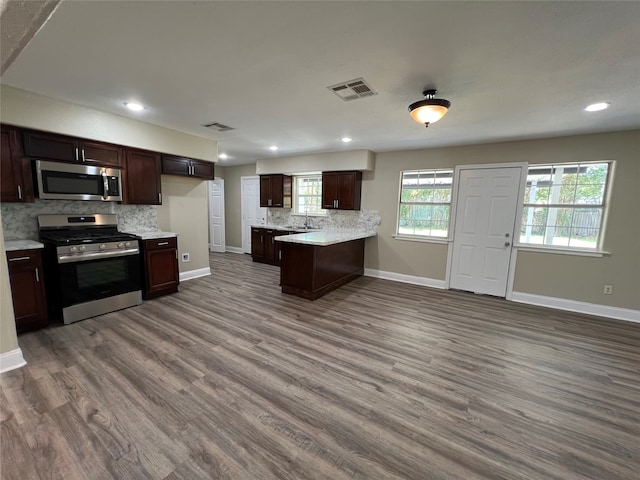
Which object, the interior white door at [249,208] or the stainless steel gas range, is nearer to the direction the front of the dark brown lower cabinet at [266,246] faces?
the stainless steel gas range

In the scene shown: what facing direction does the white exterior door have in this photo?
toward the camera

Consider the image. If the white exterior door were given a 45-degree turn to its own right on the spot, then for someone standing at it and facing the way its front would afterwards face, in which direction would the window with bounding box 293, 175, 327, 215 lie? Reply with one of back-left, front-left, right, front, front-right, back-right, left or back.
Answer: front-right

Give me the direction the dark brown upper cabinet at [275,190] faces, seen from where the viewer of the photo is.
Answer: facing the viewer

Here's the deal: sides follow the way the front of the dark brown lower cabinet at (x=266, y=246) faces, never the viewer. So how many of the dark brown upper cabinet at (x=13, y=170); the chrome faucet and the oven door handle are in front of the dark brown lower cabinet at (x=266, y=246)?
2

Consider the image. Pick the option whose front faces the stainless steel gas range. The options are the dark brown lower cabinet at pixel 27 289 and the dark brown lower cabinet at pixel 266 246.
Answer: the dark brown lower cabinet at pixel 266 246

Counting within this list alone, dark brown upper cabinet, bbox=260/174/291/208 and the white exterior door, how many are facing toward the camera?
2

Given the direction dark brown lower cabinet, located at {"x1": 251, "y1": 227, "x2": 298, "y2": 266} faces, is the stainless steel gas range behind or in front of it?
in front

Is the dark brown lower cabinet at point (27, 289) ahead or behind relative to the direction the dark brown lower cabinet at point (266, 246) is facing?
ahead

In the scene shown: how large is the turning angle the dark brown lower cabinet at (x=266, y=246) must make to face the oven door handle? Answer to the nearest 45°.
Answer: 0° — it already faces it

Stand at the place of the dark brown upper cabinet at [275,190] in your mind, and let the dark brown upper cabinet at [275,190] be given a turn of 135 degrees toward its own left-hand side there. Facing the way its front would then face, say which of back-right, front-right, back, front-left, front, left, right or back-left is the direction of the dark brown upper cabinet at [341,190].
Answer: right

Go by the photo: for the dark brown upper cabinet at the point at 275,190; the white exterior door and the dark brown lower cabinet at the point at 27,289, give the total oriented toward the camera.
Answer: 3

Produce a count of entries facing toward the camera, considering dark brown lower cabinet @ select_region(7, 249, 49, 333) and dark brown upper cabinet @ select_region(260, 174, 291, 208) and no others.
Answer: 2

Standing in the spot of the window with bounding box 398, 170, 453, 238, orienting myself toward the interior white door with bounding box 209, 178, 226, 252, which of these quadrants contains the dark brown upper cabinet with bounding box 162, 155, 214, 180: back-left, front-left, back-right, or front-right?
front-left

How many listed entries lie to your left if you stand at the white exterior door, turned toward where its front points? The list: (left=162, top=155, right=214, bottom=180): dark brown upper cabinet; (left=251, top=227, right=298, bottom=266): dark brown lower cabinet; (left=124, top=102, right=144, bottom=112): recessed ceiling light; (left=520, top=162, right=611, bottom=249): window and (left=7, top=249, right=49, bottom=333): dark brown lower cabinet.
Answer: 1

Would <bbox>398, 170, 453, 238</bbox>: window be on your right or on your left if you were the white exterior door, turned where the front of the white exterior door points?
on your right

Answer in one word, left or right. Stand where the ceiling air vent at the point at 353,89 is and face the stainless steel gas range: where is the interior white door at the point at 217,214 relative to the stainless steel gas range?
right

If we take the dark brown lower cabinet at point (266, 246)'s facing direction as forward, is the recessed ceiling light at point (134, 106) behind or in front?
in front

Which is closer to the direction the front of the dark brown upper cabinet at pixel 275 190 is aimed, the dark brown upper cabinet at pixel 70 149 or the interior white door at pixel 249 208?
the dark brown upper cabinet

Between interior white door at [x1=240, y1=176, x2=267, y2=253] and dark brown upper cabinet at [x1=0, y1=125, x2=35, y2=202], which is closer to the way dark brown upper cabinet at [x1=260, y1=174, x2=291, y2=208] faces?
the dark brown upper cabinet
